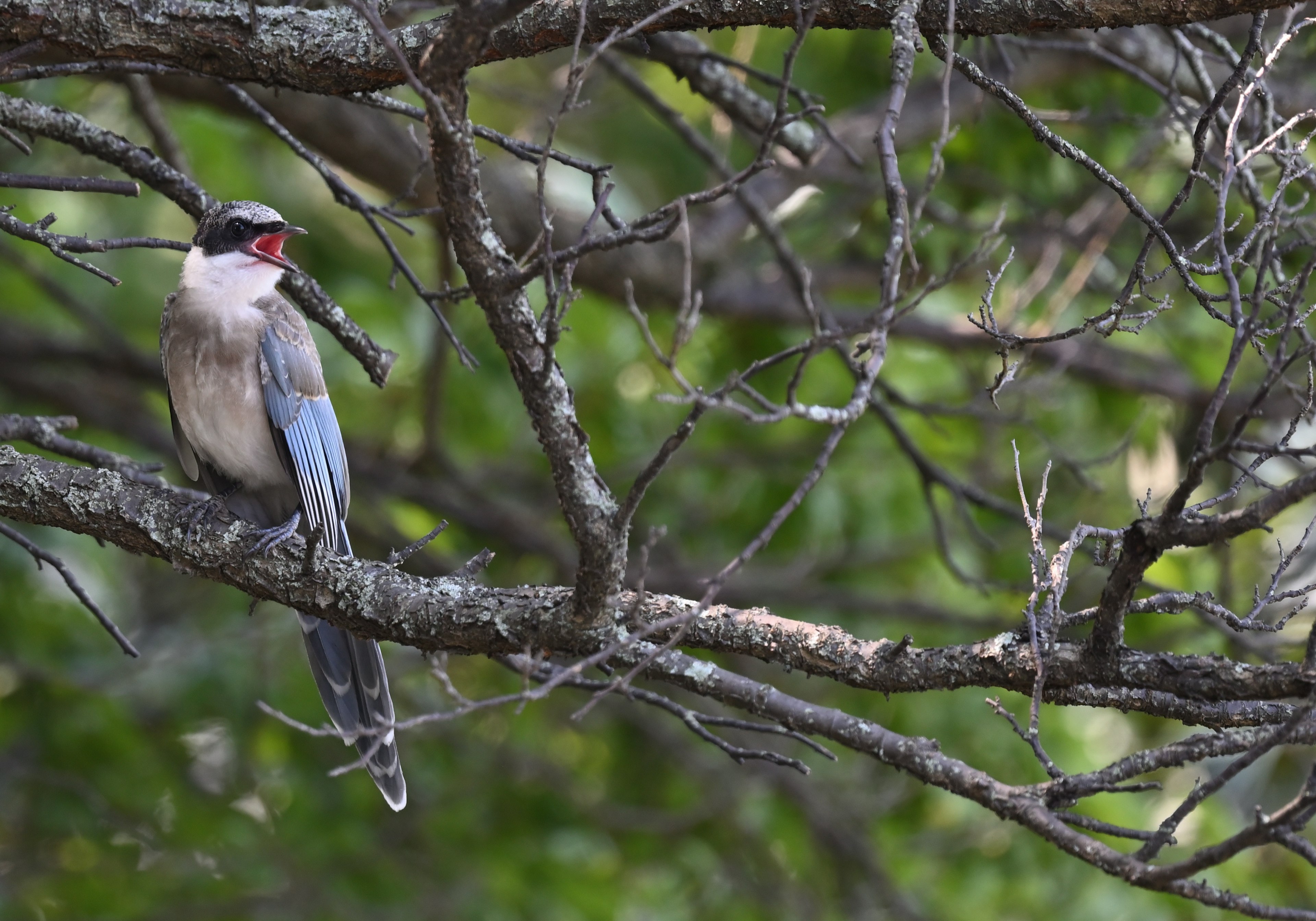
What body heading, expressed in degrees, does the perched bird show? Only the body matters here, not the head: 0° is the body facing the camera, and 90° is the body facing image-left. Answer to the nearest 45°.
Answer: approximately 45°

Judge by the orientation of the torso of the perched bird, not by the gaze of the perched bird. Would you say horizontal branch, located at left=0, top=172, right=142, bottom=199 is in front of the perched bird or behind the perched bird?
in front
